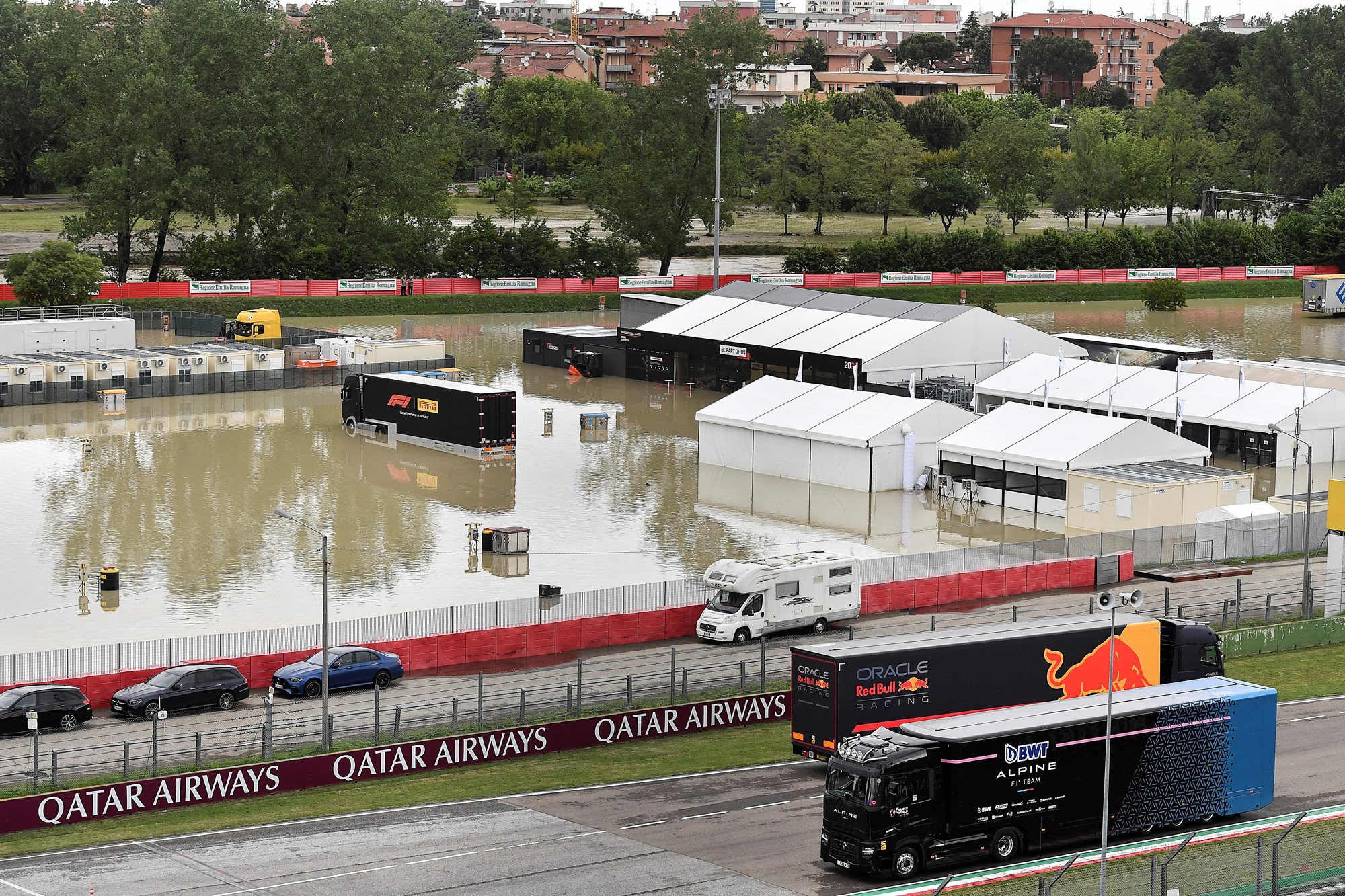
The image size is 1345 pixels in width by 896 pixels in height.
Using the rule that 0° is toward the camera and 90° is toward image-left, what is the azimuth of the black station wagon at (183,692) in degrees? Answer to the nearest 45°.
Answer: approximately 45°

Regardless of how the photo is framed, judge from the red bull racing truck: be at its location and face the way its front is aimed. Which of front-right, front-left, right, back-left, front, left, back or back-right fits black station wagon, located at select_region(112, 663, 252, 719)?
back-left

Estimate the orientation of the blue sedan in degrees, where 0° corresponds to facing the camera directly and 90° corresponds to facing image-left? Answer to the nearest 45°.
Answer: approximately 45°

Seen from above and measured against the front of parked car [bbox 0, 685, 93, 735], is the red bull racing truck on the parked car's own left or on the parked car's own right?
on the parked car's own left

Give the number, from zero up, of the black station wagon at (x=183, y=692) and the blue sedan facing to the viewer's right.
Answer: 0

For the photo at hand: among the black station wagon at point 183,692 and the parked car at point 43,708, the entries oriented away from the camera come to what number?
0

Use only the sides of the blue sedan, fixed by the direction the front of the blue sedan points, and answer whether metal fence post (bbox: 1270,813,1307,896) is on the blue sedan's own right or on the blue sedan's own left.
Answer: on the blue sedan's own left

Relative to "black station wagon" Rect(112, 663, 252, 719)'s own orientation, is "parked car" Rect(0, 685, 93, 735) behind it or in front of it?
in front
